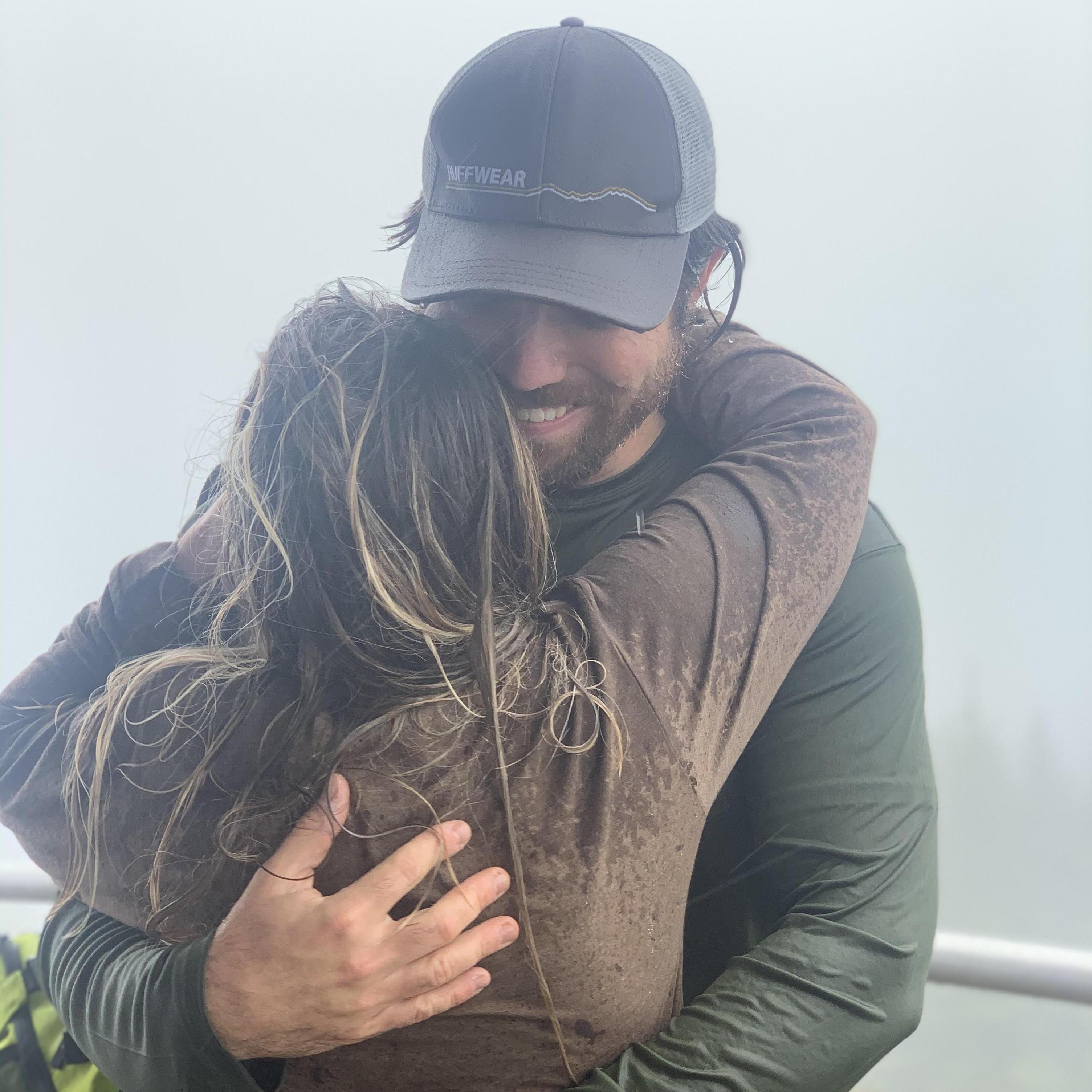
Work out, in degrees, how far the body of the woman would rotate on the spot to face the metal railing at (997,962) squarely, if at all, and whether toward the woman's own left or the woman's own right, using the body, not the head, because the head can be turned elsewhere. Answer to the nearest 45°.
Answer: approximately 45° to the woman's own right

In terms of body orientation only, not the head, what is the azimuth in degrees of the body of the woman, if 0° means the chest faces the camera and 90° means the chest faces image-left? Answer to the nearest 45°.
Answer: approximately 180°

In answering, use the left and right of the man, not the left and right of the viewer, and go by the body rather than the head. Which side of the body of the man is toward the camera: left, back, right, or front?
front

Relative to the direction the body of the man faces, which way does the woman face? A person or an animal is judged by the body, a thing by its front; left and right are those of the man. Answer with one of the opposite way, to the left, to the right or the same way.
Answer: the opposite way

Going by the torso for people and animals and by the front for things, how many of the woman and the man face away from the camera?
1

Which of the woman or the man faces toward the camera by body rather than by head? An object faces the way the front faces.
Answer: the man

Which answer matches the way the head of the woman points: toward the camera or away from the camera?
away from the camera
